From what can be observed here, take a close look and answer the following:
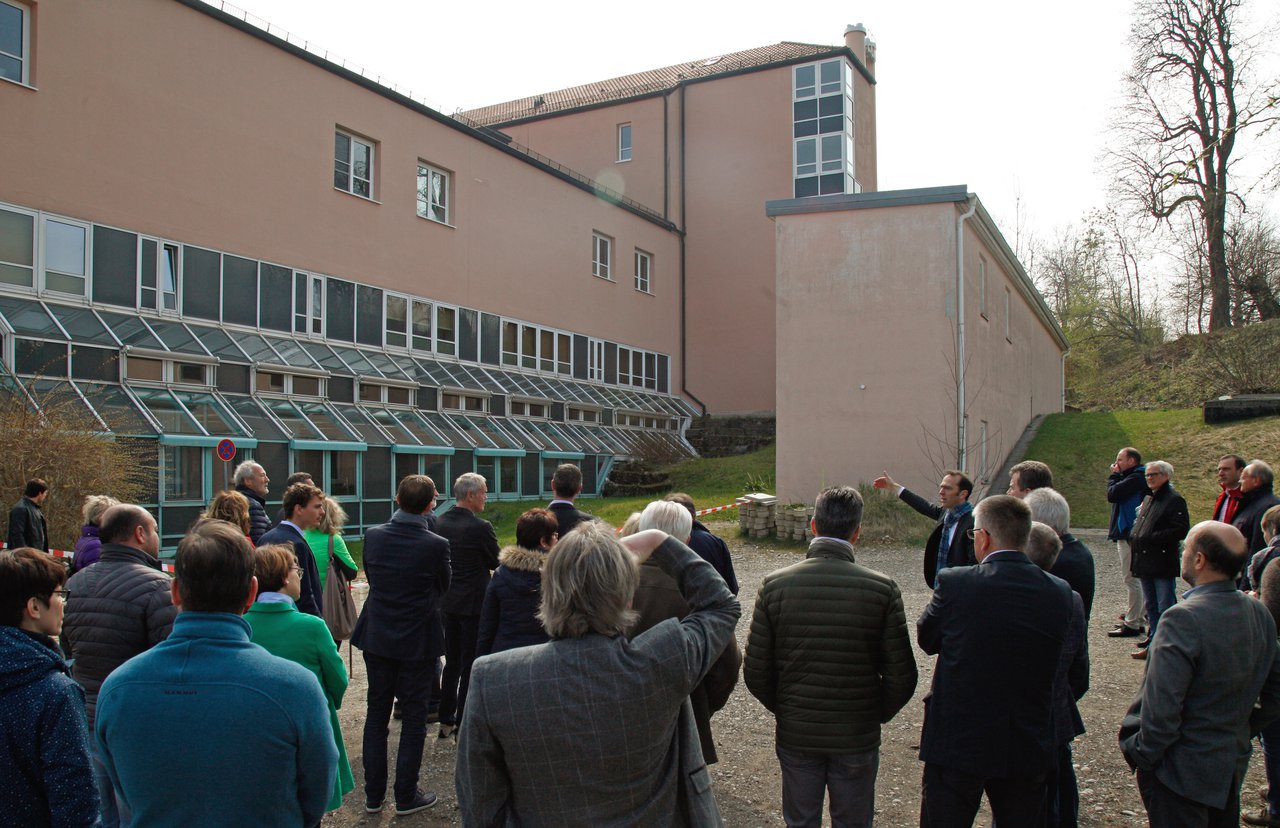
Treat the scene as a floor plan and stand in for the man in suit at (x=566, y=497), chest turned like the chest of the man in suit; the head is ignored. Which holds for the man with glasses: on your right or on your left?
on your right

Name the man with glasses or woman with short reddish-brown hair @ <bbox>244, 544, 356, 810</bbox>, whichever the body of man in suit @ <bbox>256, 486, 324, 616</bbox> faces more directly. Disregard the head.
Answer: the man with glasses

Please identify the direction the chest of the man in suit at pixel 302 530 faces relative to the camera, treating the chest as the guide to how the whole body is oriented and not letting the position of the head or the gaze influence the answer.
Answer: to the viewer's right

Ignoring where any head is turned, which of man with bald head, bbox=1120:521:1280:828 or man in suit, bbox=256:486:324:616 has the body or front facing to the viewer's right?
the man in suit

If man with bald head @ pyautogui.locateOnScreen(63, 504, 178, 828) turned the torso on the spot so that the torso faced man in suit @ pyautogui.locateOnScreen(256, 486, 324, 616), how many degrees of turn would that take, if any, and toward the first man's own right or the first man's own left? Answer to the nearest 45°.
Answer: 0° — they already face them

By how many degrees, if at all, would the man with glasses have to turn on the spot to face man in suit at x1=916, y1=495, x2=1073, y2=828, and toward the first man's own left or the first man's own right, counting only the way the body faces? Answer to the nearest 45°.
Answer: approximately 45° to the first man's own left

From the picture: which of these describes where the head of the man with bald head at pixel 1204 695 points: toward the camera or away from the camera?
away from the camera

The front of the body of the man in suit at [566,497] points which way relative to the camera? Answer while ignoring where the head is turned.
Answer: away from the camera

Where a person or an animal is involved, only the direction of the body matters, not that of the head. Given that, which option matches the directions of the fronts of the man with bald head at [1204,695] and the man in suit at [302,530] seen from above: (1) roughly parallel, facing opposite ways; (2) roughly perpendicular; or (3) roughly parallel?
roughly perpendicular

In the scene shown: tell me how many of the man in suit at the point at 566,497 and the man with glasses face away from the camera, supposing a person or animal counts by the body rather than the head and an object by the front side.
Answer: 1
